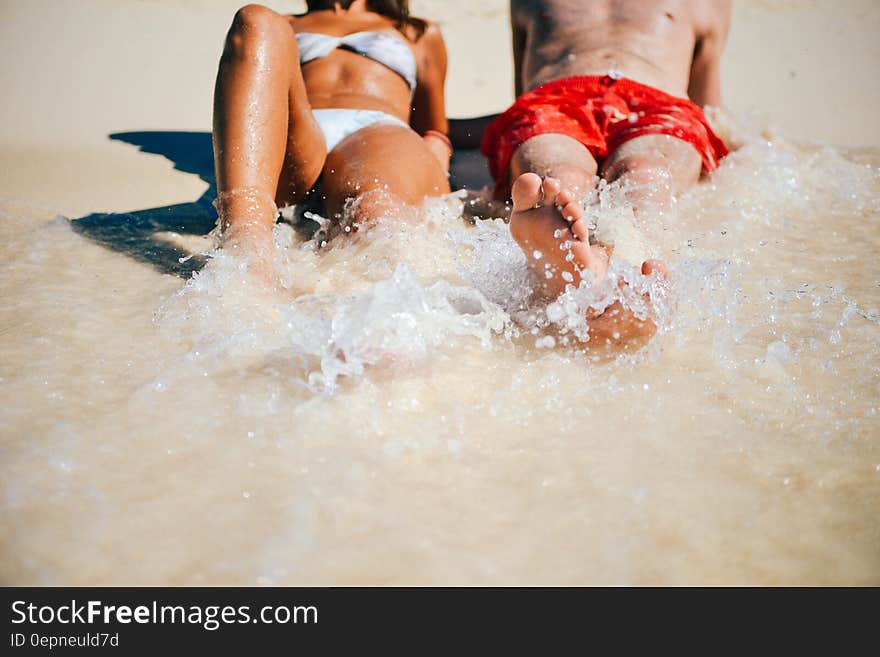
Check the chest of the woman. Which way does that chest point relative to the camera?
toward the camera

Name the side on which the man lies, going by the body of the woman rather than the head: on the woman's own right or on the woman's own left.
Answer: on the woman's own left
